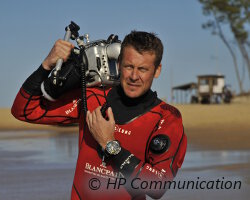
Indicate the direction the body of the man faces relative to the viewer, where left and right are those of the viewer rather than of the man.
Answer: facing the viewer and to the left of the viewer

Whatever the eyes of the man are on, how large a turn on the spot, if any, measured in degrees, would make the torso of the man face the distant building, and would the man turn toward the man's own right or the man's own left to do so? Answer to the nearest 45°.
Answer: approximately 135° to the man's own right
